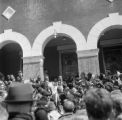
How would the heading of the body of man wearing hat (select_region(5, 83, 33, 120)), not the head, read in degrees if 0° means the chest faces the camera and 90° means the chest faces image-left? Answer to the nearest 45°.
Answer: approximately 180°

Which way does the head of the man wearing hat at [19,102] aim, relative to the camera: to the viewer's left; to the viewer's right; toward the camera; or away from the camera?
away from the camera
